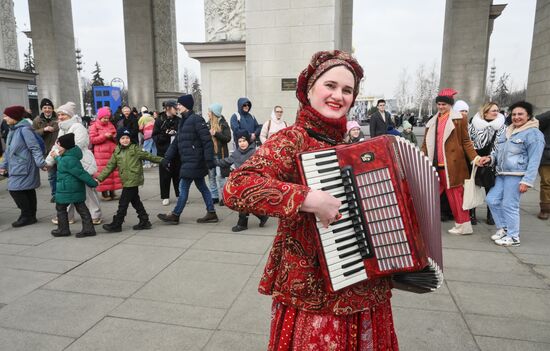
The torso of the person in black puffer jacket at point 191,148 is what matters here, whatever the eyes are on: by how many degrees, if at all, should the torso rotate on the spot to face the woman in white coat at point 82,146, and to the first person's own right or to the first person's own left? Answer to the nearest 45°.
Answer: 0° — they already face them

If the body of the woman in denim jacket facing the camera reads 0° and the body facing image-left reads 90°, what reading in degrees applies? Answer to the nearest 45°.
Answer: approximately 45°

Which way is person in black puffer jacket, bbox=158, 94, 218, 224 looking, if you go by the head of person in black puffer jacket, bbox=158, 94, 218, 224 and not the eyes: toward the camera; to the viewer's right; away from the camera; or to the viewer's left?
to the viewer's left

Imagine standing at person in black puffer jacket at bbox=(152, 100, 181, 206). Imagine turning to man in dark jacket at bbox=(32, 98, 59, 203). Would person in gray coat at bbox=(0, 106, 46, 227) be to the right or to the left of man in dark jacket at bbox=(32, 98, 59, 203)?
left

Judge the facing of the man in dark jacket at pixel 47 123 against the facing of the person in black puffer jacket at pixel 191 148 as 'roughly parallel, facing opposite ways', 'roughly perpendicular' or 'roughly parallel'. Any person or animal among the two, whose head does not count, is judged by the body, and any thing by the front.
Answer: roughly perpendicular

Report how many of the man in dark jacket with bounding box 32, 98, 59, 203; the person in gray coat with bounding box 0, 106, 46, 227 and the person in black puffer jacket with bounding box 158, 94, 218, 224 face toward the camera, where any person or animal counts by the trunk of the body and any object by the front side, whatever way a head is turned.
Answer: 1

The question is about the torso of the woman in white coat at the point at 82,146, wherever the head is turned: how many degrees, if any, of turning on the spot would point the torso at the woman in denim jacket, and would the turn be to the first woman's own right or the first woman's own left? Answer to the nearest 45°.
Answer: approximately 90° to the first woman's own left

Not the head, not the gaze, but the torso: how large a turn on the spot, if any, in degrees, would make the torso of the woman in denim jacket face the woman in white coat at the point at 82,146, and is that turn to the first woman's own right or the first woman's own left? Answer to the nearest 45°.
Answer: approximately 45° to the first woman's own right

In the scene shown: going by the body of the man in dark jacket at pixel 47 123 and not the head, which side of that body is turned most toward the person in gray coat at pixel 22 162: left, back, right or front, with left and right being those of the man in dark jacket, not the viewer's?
front

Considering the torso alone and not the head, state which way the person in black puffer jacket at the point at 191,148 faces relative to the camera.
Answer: to the viewer's left

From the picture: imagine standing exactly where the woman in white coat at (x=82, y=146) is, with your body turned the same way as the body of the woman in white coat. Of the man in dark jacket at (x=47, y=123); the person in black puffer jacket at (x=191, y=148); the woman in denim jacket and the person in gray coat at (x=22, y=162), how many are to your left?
2

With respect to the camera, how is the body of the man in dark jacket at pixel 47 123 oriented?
toward the camera
